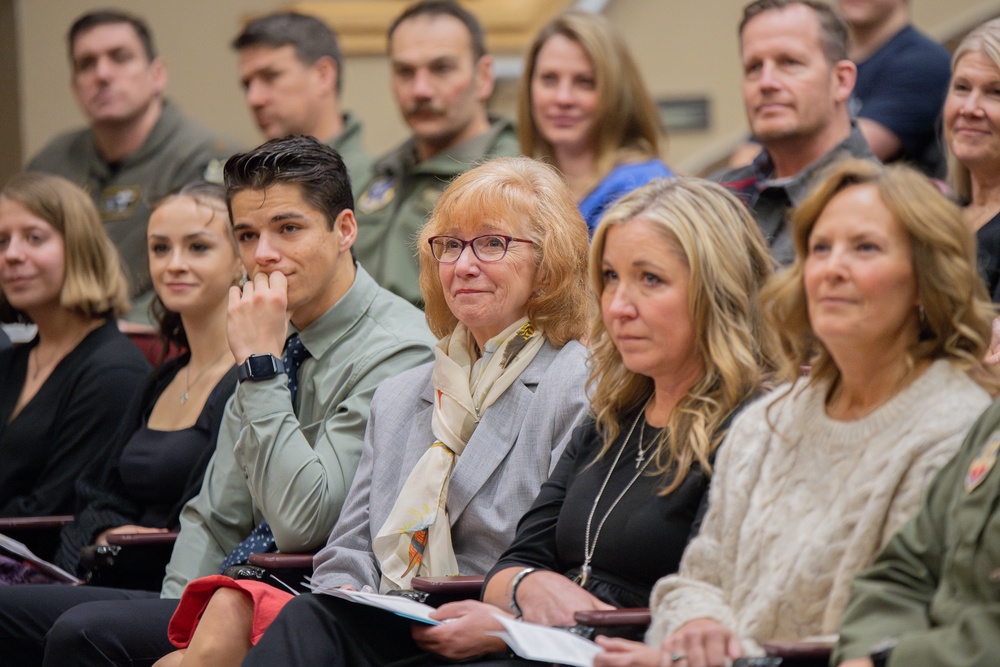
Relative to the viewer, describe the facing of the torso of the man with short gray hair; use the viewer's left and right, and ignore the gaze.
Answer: facing the viewer and to the left of the viewer

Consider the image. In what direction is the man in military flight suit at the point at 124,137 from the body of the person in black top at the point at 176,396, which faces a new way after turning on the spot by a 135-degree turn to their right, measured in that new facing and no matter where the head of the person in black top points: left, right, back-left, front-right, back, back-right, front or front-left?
front

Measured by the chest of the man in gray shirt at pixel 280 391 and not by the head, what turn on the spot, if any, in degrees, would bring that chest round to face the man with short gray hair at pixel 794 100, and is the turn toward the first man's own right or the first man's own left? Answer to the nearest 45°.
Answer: approximately 135° to the first man's own left

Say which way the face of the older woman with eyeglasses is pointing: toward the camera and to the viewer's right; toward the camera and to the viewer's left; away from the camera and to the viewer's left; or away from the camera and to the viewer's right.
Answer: toward the camera and to the viewer's left

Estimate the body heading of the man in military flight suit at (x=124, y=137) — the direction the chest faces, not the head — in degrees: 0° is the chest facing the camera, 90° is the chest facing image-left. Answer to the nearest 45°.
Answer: approximately 45°

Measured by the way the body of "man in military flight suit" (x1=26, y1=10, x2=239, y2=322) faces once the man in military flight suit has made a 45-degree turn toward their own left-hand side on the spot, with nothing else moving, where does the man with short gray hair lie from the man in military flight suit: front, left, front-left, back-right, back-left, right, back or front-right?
front-left

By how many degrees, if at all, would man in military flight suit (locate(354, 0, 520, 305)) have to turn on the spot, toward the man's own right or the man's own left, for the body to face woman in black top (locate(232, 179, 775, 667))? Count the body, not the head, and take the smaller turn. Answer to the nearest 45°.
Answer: approximately 45° to the man's own left

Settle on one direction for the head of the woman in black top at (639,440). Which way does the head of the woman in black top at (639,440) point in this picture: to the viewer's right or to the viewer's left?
to the viewer's left

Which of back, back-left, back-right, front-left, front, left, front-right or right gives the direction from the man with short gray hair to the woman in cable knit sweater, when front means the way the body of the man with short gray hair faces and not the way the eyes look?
front-left

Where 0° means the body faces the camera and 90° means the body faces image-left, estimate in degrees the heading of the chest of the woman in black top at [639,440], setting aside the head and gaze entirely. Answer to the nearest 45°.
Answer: approximately 45°
